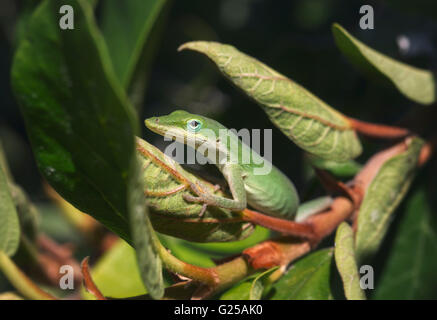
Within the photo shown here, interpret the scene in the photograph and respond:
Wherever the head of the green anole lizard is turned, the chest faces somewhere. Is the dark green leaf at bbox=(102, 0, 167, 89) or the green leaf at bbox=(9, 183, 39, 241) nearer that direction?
the green leaf

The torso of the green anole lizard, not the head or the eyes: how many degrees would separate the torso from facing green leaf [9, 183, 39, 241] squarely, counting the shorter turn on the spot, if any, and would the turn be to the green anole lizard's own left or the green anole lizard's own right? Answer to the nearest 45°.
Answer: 0° — it already faces it

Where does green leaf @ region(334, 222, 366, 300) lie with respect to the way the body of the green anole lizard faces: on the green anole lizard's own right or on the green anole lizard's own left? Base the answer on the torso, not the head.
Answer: on the green anole lizard's own left

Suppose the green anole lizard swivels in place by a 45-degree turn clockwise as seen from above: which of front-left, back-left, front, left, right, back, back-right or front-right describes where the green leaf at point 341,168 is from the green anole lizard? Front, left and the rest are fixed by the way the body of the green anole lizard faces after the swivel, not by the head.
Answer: right

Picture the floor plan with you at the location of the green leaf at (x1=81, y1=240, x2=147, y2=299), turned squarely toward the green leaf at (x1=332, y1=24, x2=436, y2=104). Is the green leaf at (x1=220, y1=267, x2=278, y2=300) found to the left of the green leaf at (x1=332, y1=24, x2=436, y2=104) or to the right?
right

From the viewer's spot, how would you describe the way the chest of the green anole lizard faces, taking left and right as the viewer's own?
facing to the left of the viewer
